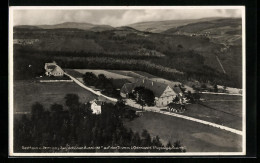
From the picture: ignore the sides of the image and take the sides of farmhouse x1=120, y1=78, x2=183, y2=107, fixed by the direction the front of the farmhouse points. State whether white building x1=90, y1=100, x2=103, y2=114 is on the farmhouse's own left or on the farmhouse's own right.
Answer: on the farmhouse's own right

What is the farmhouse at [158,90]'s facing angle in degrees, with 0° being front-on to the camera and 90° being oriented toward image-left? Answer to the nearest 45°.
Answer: approximately 315°

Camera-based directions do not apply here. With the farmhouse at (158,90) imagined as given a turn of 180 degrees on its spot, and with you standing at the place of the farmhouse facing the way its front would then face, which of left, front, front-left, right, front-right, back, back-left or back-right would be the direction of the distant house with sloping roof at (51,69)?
front-left
